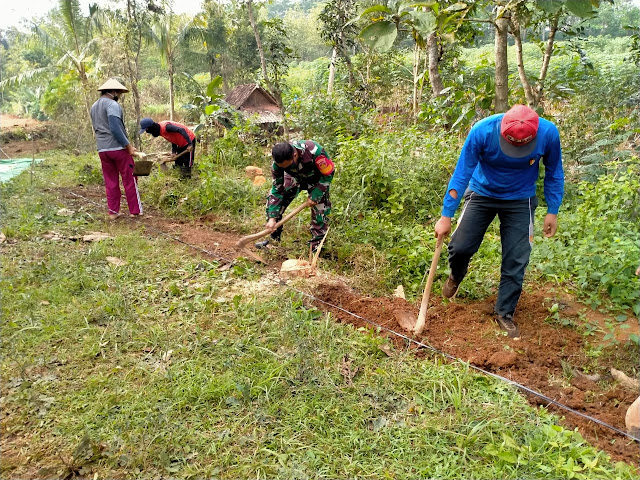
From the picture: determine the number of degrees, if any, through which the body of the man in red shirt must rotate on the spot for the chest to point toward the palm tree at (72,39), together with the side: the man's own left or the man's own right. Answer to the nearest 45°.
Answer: approximately 90° to the man's own right

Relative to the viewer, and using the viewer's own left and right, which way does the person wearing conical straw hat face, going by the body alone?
facing away from the viewer and to the right of the viewer

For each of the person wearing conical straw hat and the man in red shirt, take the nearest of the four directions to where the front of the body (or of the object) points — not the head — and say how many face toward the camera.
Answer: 0

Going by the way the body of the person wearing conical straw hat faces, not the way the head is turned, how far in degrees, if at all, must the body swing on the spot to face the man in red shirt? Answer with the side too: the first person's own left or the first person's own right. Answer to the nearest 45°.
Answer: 0° — they already face them

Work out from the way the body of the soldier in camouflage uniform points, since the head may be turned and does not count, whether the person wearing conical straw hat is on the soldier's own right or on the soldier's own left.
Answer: on the soldier's own right

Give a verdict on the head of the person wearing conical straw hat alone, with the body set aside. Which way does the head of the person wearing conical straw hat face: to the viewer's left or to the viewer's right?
to the viewer's right

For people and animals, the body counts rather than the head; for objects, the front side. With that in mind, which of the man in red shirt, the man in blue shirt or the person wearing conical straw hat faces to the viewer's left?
the man in red shirt

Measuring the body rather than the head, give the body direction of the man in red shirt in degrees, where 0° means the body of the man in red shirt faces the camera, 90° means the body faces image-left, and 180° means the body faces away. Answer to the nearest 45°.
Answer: approximately 90°

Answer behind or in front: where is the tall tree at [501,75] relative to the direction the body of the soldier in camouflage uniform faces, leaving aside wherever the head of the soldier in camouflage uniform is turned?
behind

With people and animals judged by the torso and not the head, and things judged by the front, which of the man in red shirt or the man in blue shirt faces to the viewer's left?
the man in red shirt
